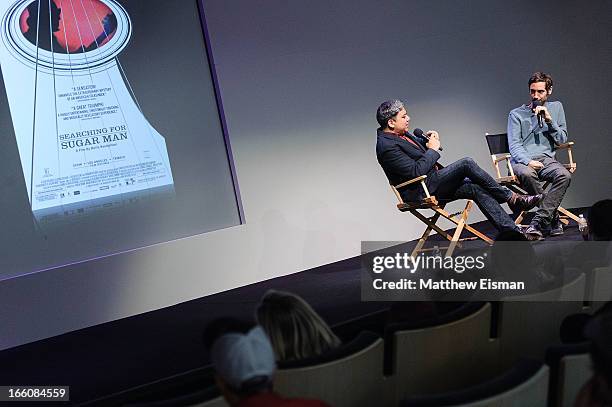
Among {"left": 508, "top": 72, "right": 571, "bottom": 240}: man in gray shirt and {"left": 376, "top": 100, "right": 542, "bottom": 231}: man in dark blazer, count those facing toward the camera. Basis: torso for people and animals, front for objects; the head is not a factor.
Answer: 1

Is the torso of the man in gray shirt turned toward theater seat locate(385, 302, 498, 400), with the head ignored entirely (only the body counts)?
yes

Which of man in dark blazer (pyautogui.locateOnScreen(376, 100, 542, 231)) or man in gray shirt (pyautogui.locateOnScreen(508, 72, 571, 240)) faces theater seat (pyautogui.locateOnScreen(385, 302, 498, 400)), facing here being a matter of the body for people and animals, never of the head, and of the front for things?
the man in gray shirt

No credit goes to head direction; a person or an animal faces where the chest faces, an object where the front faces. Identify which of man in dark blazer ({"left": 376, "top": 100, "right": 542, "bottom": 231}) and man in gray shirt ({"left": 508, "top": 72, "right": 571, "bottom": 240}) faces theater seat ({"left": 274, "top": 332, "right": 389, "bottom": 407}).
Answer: the man in gray shirt

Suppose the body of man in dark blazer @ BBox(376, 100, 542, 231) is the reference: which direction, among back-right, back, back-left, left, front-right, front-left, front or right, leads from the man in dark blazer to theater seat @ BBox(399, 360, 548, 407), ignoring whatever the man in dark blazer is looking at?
right

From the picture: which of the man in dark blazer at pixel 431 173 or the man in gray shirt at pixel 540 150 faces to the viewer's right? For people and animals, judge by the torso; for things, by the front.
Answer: the man in dark blazer

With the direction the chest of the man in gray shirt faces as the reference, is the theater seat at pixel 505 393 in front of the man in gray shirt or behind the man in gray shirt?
in front

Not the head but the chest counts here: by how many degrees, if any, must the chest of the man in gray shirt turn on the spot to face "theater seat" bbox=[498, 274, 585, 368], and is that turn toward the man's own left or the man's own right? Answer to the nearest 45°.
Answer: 0° — they already face it

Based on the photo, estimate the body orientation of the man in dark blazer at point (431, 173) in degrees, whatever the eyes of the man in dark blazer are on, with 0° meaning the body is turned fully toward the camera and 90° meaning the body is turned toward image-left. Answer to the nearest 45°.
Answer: approximately 270°

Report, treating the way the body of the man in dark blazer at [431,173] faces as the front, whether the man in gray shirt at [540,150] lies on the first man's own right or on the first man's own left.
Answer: on the first man's own left

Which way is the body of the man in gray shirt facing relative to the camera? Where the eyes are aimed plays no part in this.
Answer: toward the camera

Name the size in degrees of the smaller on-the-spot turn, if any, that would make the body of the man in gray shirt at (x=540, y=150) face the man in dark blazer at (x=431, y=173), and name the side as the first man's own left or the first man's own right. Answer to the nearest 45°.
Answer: approximately 45° to the first man's own right

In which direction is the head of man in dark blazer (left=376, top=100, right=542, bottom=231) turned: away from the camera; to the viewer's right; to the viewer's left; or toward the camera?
to the viewer's right

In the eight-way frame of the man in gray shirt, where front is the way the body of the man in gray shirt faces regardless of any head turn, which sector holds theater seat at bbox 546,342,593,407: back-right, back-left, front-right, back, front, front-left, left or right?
front

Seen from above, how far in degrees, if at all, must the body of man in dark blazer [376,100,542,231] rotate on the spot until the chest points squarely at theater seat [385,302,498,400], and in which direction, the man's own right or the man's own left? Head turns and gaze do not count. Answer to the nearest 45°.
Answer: approximately 90° to the man's own right

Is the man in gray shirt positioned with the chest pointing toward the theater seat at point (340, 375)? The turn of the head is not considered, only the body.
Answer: yes

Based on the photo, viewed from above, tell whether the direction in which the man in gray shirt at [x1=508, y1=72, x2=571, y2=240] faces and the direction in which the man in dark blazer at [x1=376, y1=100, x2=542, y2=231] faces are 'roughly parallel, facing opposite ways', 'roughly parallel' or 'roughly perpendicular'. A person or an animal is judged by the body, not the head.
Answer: roughly perpendicular

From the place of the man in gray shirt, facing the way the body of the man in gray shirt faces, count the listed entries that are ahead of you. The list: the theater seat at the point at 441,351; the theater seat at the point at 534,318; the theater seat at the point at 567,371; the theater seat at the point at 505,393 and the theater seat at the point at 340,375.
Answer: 5
